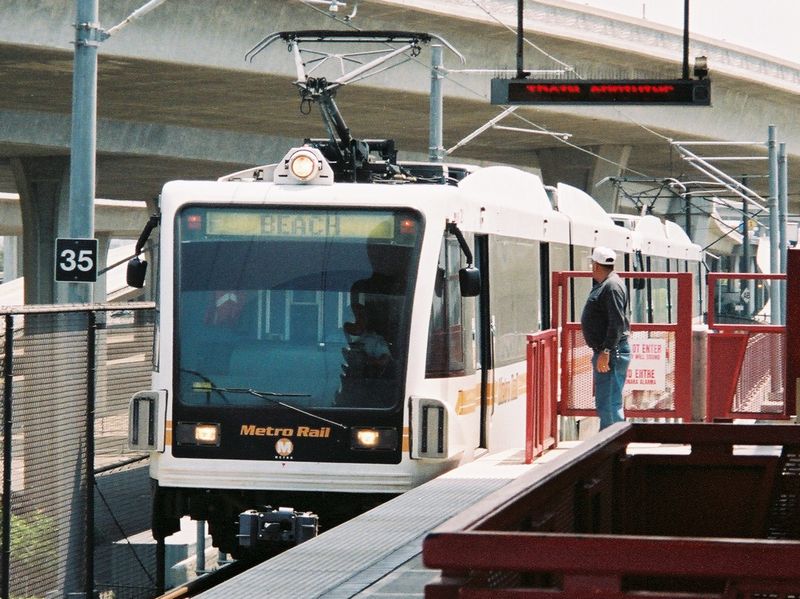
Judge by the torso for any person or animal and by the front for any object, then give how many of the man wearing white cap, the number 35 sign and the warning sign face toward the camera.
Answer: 2

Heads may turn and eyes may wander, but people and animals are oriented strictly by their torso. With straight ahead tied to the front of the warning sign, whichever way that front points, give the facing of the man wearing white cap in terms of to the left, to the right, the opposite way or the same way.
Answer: to the right

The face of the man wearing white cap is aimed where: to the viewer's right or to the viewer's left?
to the viewer's left

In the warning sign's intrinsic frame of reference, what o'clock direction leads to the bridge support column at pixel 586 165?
The bridge support column is roughly at 6 o'clock from the warning sign.

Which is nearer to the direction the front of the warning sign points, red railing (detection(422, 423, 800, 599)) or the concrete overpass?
the red railing

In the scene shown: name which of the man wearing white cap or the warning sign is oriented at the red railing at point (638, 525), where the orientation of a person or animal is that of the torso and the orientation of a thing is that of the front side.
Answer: the warning sign

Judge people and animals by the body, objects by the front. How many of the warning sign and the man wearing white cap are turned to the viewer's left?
1

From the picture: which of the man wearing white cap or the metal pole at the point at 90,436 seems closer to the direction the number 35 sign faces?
the metal pole

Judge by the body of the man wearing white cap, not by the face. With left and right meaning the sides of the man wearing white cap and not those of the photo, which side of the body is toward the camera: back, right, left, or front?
left

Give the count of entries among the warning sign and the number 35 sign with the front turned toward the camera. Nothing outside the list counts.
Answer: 2
